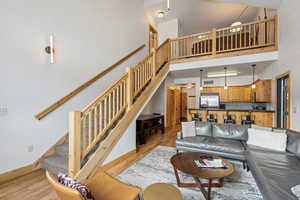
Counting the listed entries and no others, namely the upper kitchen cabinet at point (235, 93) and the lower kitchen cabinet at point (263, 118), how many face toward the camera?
2

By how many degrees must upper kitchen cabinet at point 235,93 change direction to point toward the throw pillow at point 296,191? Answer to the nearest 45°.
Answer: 0° — it already faces it

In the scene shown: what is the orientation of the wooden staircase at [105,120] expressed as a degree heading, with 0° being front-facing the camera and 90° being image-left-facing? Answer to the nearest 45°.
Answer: approximately 45°

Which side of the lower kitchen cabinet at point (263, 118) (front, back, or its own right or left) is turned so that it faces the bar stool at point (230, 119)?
right

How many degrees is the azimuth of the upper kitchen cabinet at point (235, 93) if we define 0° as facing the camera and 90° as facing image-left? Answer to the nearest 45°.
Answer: approximately 0°

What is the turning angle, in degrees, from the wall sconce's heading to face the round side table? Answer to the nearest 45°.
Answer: approximately 45° to its right

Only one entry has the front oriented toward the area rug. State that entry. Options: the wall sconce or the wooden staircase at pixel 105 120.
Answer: the wall sconce

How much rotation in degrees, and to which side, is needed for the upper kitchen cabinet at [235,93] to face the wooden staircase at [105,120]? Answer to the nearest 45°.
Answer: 0° — it already faces it
